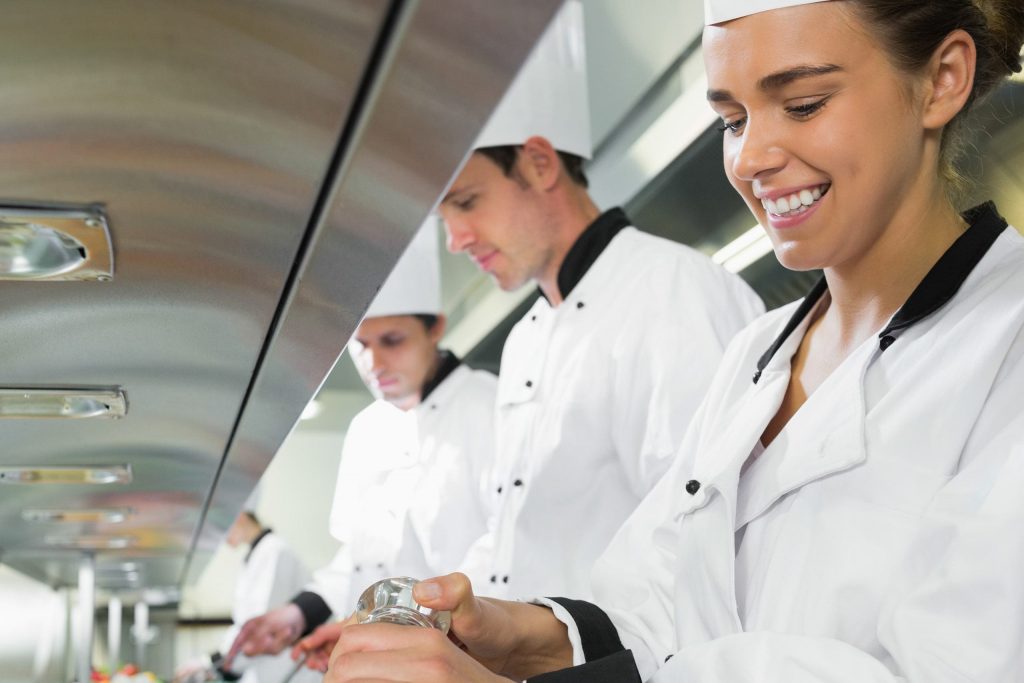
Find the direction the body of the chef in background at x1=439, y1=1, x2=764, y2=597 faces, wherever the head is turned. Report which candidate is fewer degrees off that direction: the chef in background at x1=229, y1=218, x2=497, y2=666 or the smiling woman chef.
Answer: the smiling woman chef

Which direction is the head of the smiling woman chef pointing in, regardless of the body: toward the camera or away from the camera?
toward the camera

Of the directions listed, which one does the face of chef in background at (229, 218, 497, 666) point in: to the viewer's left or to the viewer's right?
to the viewer's left

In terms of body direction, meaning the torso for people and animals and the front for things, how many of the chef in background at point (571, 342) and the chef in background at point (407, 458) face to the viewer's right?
0

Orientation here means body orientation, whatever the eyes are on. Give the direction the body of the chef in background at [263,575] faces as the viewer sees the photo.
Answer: to the viewer's left

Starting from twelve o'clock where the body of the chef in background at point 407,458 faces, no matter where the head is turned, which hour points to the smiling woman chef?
The smiling woman chef is roughly at 10 o'clock from the chef in background.

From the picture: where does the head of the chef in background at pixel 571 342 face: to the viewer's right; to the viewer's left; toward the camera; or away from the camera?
to the viewer's left

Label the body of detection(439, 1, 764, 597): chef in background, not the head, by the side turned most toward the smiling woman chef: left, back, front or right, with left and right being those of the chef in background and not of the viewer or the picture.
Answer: left

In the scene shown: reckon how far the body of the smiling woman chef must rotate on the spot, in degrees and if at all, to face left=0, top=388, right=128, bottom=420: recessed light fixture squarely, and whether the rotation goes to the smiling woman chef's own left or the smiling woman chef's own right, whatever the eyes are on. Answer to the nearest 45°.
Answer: approximately 45° to the smiling woman chef's own right

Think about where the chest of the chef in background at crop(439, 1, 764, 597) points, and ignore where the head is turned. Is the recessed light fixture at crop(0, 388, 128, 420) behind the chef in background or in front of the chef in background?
in front

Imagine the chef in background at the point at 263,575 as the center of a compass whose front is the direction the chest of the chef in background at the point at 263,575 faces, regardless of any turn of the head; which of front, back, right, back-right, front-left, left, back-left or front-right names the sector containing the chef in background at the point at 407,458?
left
